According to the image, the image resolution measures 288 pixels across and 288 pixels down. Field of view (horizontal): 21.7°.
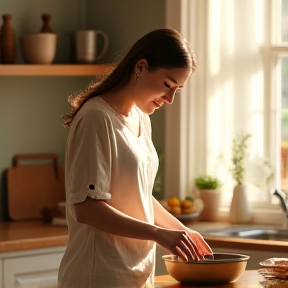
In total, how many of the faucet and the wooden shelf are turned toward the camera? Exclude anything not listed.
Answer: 1

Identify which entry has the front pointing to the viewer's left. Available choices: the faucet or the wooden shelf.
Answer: the faucet

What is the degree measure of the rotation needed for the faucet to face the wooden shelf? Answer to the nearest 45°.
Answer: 0° — it already faces it

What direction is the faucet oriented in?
to the viewer's left

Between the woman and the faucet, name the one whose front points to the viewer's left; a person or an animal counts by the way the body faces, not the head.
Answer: the faucet

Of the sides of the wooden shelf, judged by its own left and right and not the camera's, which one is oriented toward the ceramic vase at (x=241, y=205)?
left

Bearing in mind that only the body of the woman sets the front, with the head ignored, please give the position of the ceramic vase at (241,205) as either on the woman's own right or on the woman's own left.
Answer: on the woman's own left

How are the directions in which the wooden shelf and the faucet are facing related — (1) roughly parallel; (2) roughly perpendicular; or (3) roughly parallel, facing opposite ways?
roughly perpendicular
